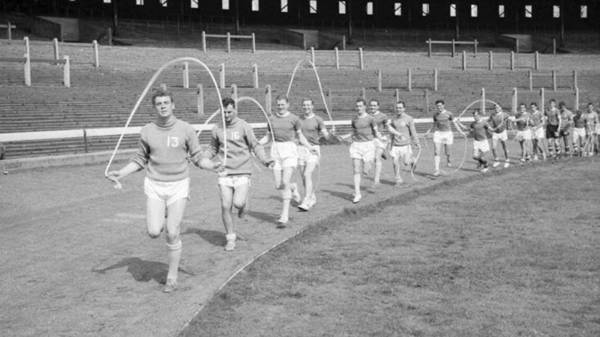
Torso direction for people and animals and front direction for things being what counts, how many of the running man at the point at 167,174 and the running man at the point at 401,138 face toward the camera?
2

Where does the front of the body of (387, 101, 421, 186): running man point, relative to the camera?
toward the camera

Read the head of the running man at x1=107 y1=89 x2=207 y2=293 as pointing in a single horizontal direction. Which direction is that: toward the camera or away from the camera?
toward the camera

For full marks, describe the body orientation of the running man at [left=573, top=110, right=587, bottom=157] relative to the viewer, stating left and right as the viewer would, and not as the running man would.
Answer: facing the viewer and to the left of the viewer

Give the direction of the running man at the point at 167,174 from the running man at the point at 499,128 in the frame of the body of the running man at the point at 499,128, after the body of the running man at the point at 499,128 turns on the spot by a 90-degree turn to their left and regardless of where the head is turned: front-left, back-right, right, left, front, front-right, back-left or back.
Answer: front-right

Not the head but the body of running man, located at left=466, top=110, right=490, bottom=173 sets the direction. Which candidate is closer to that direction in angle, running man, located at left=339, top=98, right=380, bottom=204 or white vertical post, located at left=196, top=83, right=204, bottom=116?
the running man

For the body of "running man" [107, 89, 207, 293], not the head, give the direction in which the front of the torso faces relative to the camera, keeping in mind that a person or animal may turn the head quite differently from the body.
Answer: toward the camera

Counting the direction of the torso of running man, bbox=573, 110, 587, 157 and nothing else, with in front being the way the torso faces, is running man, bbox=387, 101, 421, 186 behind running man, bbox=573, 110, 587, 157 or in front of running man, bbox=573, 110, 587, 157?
in front

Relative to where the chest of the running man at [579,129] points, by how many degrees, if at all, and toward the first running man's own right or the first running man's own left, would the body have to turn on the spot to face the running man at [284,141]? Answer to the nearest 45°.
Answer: approximately 45° to the first running man's own left

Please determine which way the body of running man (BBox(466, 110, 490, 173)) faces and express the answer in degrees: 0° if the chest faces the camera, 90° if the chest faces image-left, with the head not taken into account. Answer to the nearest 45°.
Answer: approximately 45°

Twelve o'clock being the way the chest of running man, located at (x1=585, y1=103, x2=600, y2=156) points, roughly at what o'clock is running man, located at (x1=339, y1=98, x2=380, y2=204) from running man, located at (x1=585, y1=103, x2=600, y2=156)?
running man, located at (x1=339, y1=98, x2=380, y2=204) is roughly at 11 o'clock from running man, located at (x1=585, y1=103, x2=600, y2=156).

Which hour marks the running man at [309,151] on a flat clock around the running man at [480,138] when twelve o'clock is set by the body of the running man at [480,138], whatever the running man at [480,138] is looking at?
the running man at [309,151] is roughly at 11 o'clock from the running man at [480,138].

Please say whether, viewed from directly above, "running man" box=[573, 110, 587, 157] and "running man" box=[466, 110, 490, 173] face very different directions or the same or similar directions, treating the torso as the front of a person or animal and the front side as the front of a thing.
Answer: same or similar directions
